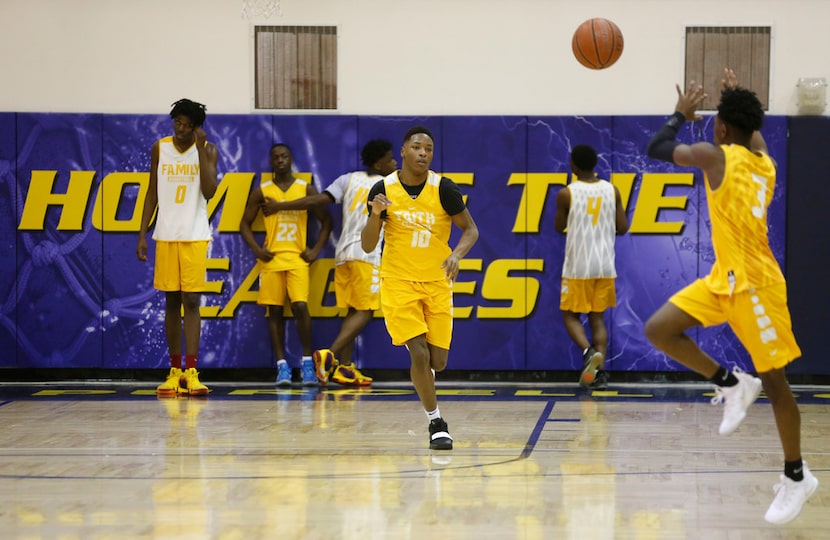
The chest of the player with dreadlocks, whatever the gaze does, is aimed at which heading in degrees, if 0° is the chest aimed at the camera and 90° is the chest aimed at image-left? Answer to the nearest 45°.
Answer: approximately 0°

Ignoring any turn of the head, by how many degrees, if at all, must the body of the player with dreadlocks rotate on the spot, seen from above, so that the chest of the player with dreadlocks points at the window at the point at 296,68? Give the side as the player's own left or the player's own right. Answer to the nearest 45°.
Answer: approximately 135° to the player's own left

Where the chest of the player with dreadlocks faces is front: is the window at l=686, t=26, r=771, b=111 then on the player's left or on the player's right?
on the player's left

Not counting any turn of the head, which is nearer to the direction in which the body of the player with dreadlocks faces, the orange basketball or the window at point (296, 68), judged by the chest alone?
the orange basketball

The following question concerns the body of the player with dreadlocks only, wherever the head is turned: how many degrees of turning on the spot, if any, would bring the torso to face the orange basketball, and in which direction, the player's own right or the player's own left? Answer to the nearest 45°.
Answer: approximately 90° to the player's own left
